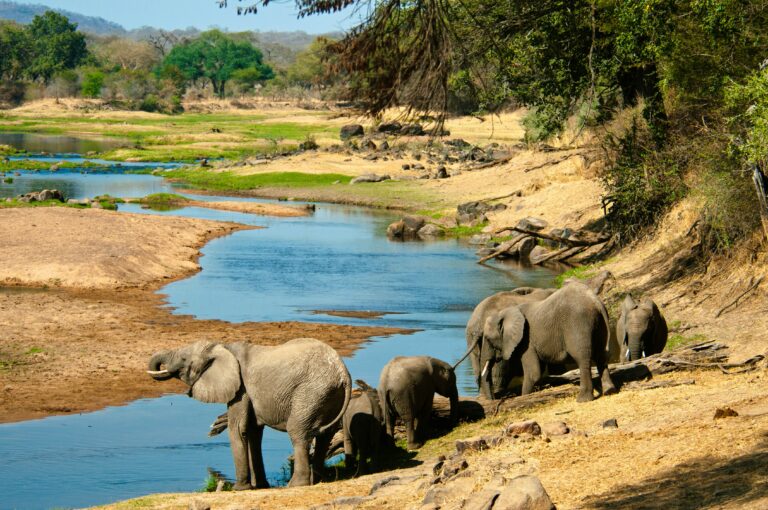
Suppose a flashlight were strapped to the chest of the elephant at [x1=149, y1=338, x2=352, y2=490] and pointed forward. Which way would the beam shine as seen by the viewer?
to the viewer's left

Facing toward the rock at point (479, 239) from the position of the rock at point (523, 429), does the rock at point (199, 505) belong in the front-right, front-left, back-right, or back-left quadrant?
back-left

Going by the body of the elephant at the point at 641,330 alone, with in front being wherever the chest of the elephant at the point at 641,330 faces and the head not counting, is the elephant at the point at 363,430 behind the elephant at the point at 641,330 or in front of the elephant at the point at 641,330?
in front

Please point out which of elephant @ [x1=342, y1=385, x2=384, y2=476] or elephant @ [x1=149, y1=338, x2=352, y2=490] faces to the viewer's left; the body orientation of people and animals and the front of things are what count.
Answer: elephant @ [x1=149, y1=338, x2=352, y2=490]

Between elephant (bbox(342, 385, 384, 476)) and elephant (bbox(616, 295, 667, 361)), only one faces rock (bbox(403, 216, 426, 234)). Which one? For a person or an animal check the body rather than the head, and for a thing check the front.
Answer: elephant (bbox(342, 385, 384, 476))

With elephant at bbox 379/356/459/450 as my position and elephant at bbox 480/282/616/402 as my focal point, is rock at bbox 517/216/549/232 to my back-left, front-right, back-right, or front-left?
front-left

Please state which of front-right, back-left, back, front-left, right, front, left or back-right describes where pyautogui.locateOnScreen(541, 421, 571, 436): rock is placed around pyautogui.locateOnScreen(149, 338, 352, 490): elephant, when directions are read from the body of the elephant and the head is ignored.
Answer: back-right

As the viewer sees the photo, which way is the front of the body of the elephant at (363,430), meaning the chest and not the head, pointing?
away from the camera

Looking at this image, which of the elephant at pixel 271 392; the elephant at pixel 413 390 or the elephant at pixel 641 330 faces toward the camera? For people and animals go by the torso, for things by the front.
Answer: the elephant at pixel 641 330

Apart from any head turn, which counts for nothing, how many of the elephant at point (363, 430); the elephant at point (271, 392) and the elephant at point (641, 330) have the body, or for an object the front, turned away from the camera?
1

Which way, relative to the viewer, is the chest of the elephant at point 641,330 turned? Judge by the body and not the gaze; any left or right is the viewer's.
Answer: facing the viewer

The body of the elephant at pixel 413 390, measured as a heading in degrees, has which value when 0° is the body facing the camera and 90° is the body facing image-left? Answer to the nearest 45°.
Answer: approximately 225°

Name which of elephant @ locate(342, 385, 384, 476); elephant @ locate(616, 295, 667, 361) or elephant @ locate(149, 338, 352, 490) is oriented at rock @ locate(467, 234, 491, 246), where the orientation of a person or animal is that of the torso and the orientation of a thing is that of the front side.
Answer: elephant @ locate(342, 385, 384, 476)

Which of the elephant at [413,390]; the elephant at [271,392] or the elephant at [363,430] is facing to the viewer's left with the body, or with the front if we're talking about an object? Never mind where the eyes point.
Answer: the elephant at [271,392]

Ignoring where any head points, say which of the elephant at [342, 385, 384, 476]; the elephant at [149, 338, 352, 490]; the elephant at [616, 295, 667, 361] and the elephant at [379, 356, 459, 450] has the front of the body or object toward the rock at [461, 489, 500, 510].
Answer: the elephant at [616, 295, 667, 361]

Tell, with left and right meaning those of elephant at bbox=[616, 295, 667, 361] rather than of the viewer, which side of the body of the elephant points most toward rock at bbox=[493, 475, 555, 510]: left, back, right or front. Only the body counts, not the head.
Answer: front

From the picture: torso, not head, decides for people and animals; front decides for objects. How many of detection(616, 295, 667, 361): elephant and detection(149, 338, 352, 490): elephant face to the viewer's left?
1

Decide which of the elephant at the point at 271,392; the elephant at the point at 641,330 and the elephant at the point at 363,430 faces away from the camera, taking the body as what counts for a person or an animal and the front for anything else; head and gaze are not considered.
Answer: the elephant at the point at 363,430
